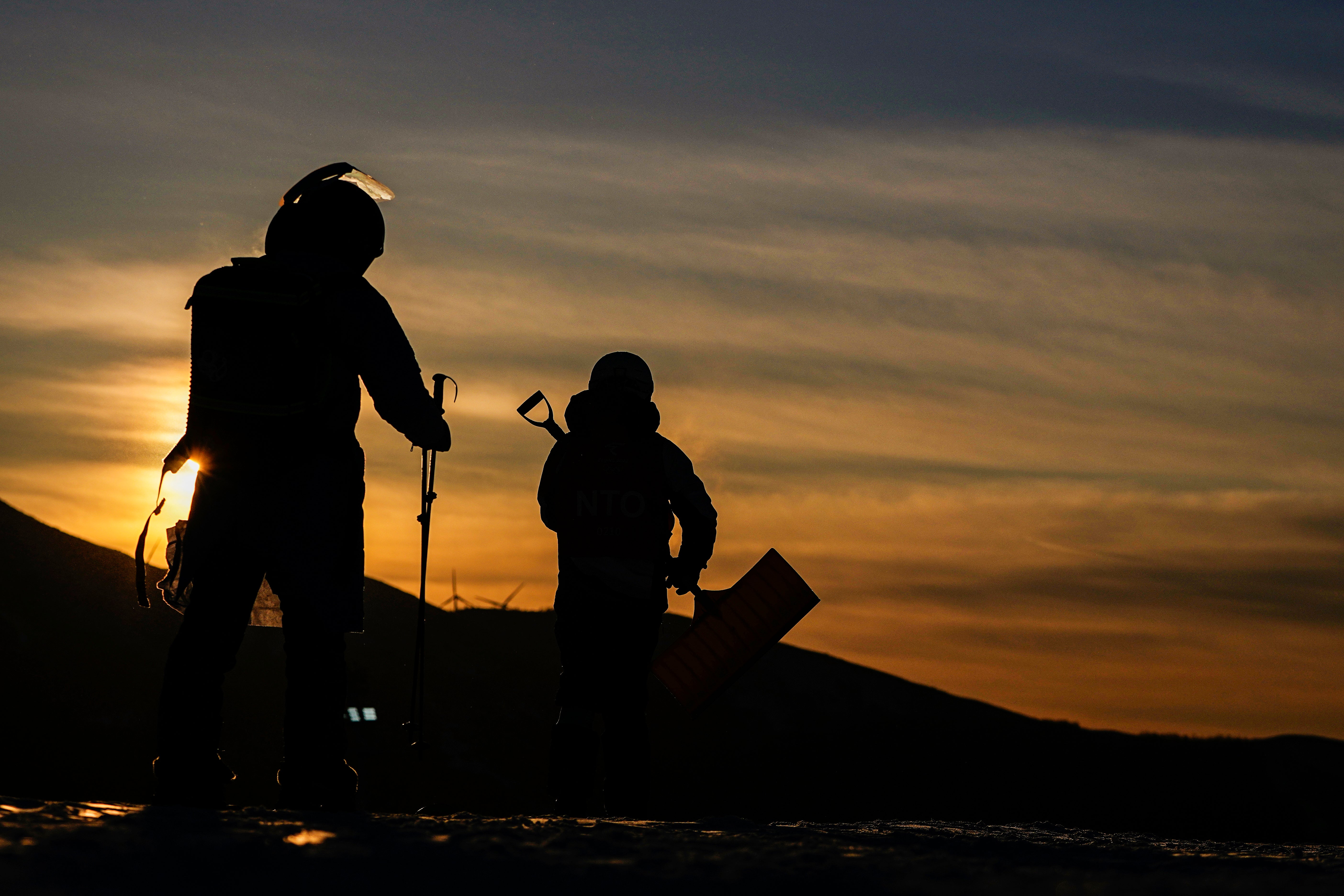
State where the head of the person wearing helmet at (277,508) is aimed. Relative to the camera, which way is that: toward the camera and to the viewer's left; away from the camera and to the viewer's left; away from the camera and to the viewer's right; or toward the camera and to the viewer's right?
away from the camera and to the viewer's right

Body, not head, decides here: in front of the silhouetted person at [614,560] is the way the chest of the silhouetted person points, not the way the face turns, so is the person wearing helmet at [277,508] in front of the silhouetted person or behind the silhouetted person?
behind

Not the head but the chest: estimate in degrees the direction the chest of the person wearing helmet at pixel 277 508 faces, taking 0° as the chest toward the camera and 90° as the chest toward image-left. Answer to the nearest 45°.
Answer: approximately 225°

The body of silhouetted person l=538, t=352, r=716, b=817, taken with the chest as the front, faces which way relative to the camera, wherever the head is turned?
away from the camera

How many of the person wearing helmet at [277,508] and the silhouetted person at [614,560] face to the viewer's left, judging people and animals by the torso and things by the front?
0

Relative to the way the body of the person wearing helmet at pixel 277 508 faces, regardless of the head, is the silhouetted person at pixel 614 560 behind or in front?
in front
